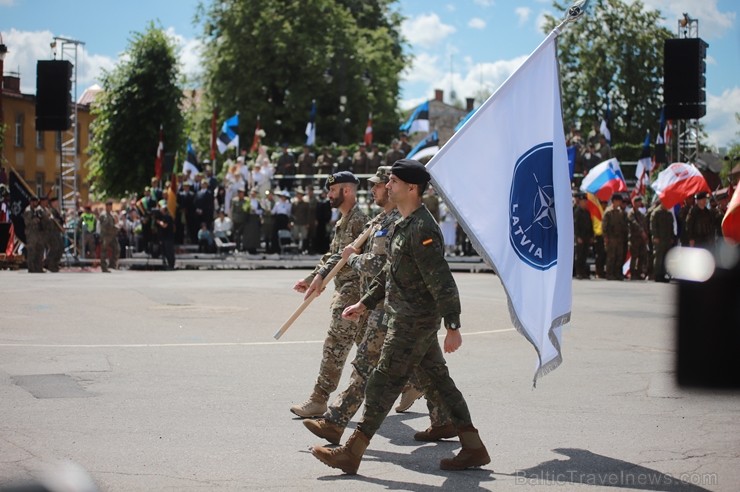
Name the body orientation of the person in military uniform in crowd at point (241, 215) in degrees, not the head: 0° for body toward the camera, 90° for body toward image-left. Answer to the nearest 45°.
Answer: approximately 0°

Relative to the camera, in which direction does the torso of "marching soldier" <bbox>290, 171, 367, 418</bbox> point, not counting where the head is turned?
to the viewer's left

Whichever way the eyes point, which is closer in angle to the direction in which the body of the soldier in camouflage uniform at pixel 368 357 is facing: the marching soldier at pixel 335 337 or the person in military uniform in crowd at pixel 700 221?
the marching soldier

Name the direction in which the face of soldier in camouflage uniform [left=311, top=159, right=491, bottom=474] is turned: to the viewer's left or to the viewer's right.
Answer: to the viewer's left

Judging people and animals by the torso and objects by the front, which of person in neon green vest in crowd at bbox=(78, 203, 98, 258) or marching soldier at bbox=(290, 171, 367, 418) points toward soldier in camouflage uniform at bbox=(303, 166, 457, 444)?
the person in neon green vest in crowd

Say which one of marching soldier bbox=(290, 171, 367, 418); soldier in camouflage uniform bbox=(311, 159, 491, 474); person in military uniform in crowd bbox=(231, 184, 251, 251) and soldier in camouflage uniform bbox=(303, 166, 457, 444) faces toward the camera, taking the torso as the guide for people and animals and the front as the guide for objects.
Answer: the person in military uniform in crowd

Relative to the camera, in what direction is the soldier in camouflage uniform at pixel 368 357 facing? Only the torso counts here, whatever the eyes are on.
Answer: to the viewer's left

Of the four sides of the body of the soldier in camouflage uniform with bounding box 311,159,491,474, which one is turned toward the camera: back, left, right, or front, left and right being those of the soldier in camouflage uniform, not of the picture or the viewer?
left

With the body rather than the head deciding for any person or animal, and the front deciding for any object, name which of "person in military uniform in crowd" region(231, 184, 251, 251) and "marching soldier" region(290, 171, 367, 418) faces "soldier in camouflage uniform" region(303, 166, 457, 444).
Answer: the person in military uniform in crowd
